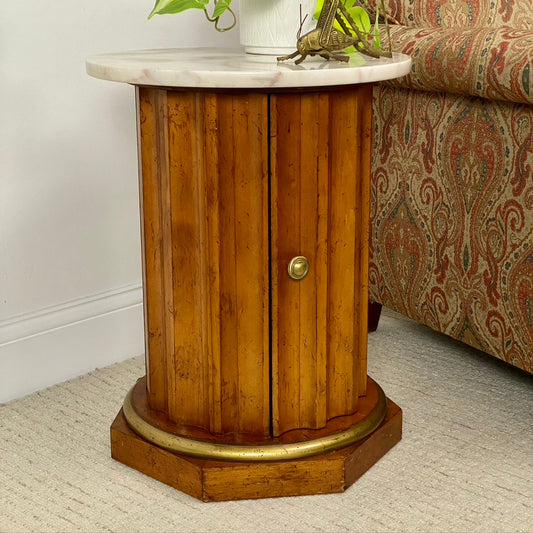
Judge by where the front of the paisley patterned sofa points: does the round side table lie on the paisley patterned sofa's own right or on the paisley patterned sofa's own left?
on the paisley patterned sofa's own right

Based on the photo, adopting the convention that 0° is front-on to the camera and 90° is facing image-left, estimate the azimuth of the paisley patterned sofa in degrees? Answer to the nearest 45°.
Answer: approximately 315°
